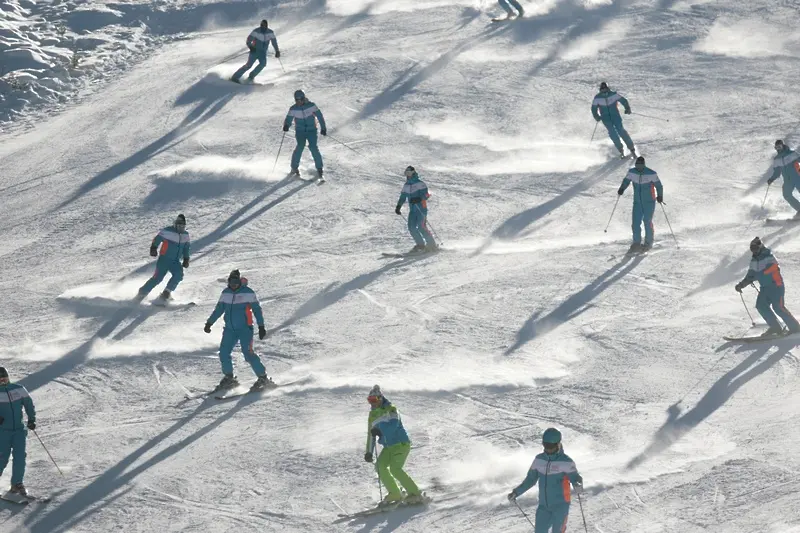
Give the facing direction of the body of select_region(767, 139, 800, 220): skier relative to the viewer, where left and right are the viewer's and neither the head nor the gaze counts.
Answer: facing the viewer and to the left of the viewer

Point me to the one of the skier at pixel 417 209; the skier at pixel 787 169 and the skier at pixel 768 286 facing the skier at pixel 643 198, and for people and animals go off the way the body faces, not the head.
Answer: the skier at pixel 787 169

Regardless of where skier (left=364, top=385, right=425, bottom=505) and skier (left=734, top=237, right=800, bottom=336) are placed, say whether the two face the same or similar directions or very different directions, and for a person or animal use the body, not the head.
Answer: same or similar directions

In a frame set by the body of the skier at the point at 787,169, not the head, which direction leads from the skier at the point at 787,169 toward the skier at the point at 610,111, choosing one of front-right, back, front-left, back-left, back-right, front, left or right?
right

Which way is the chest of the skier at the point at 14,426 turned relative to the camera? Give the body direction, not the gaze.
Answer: toward the camera

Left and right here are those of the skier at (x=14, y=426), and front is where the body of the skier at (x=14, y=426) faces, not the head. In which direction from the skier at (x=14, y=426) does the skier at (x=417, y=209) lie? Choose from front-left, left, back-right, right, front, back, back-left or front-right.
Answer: back-left

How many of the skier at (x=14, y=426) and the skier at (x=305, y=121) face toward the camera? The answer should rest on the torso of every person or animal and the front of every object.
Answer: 2

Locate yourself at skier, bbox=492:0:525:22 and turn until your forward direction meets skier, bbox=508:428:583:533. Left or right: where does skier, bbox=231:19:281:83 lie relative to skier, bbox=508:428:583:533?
right

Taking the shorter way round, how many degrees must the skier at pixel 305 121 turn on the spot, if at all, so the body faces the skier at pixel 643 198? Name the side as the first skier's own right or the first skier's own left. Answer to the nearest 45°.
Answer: approximately 45° to the first skier's own left

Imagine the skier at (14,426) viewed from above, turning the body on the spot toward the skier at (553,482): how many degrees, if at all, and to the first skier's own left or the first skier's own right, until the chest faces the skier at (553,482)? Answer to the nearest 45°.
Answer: approximately 45° to the first skier's own left

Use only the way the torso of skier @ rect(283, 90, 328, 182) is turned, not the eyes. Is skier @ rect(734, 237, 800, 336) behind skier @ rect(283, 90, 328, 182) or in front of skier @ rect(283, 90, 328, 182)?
in front

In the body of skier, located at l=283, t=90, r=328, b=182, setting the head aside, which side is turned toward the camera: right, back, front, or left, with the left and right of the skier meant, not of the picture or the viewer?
front

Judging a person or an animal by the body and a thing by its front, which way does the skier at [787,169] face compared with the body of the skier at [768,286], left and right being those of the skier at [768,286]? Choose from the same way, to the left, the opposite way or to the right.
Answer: the same way

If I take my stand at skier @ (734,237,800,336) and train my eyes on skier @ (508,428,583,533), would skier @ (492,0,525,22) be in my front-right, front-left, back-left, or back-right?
back-right

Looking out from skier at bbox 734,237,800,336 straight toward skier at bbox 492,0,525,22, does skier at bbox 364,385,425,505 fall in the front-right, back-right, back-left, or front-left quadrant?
back-left
